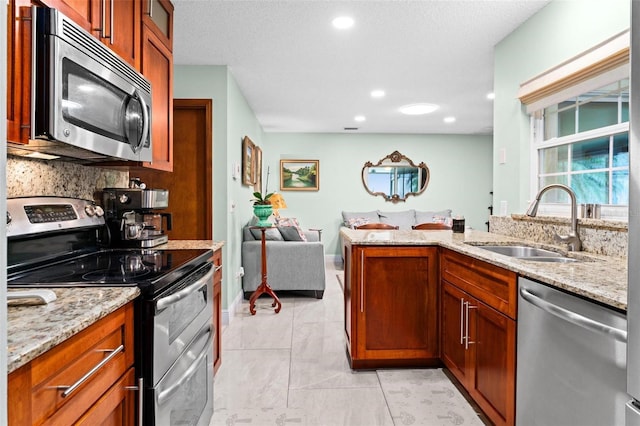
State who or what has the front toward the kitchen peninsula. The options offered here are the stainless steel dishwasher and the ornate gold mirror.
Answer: the ornate gold mirror

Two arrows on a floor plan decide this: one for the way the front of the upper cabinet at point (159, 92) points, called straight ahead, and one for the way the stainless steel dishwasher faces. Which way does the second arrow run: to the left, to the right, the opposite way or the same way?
the opposite way

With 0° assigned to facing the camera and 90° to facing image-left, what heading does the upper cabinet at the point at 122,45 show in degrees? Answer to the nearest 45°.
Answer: approximately 315°

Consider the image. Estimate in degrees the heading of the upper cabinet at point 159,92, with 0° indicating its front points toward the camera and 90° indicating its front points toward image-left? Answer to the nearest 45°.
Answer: approximately 270°

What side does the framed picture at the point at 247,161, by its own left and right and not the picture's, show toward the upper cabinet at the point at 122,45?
right

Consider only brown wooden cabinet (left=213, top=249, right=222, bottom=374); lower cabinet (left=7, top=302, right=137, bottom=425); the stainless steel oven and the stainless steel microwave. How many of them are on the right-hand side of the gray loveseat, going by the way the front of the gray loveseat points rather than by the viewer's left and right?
4

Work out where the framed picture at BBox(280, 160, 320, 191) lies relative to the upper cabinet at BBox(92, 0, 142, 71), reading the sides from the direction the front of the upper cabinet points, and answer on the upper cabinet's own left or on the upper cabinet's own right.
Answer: on the upper cabinet's own left

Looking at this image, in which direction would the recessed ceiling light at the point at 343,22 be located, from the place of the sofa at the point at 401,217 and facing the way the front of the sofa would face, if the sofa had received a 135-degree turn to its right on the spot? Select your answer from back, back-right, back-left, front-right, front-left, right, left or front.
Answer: back-left

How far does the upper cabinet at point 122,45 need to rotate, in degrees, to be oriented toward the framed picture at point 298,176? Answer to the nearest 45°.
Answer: approximately 90° to its left

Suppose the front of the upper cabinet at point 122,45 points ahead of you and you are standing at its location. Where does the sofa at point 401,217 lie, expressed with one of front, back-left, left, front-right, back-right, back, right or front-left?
left

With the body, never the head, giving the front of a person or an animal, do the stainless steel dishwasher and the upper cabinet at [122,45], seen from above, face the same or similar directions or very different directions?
very different directions

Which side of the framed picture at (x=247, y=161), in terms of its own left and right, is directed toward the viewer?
right

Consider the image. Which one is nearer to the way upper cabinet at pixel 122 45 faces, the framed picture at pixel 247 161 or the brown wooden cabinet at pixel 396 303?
the brown wooden cabinet

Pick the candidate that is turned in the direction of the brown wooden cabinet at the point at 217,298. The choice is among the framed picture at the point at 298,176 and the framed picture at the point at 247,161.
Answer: the framed picture at the point at 298,176

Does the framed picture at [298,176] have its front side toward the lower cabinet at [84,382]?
yes
